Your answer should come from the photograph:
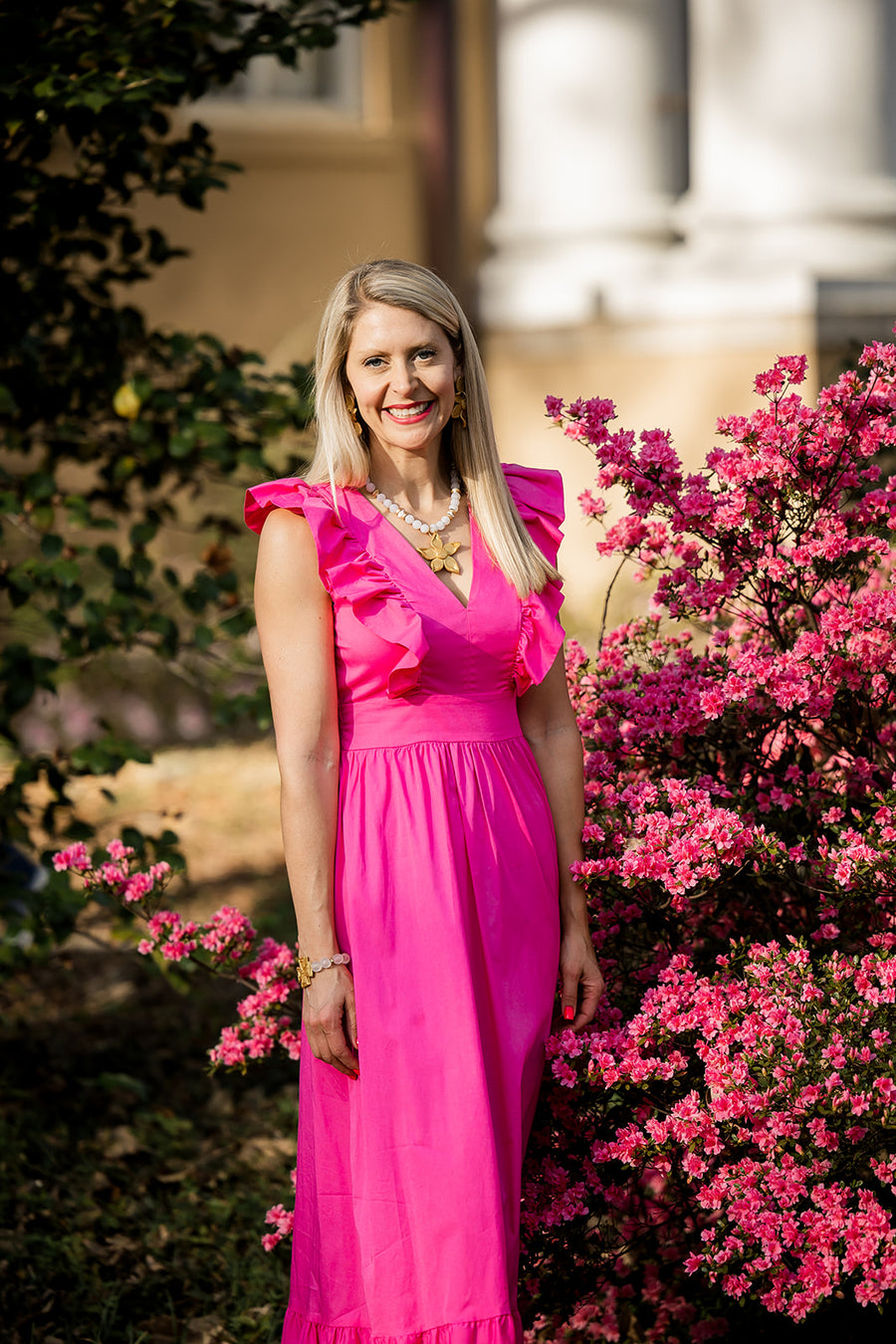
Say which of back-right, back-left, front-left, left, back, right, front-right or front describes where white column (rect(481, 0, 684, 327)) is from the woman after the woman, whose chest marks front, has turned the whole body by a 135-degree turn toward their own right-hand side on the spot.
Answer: right

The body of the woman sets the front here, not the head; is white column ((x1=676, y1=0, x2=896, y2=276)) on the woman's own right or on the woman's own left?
on the woman's own left

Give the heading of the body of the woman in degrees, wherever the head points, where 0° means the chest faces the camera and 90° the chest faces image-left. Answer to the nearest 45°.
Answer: approximately 315°
